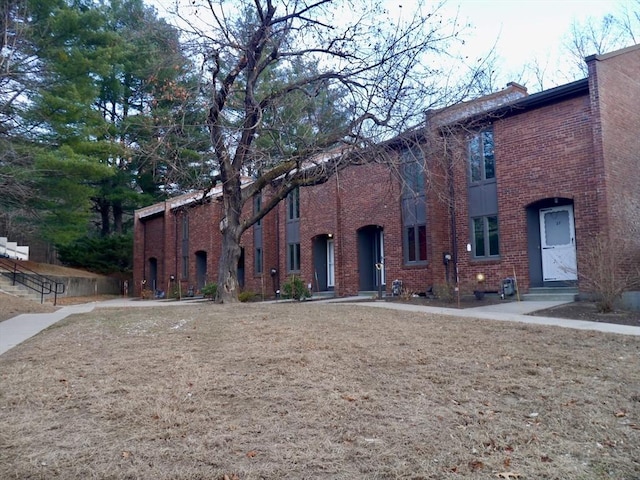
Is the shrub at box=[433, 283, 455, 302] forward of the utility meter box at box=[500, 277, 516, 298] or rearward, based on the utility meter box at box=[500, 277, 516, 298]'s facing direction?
forward

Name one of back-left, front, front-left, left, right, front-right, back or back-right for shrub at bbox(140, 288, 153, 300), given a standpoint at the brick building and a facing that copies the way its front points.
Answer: right

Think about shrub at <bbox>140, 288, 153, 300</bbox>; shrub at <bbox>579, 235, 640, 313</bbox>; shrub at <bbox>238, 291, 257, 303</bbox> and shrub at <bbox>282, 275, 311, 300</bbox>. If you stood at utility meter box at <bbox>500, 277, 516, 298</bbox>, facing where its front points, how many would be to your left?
1

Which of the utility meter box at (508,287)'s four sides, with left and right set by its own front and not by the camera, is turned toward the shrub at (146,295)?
right

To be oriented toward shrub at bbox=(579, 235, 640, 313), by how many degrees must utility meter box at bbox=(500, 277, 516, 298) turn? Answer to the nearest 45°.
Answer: approximately 90° to its left

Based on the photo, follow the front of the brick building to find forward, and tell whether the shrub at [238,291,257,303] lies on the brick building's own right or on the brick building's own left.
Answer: on the brick building's own right

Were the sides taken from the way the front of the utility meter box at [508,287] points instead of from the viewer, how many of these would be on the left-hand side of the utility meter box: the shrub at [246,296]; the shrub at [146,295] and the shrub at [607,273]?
1

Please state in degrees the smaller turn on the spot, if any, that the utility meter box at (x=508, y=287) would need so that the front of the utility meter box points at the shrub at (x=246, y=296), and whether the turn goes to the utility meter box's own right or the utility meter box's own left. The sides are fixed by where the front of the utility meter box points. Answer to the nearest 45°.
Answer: approximately 45° to the utility meter box's own right

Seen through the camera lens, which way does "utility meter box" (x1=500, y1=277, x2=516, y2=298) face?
facing the viewer and to the left of the viewer
